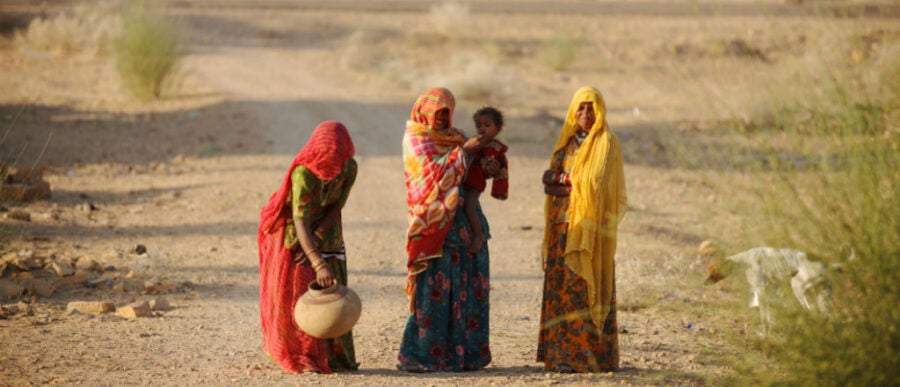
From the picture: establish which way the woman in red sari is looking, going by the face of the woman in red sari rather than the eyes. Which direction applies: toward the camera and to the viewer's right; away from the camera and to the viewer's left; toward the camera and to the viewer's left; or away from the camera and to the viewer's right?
toward the camera and to the viewer's right

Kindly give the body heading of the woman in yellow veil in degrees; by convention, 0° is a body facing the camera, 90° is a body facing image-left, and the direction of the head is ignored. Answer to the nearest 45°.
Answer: approximately 45°

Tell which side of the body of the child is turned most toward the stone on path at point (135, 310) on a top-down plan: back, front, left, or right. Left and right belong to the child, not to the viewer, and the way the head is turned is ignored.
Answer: right

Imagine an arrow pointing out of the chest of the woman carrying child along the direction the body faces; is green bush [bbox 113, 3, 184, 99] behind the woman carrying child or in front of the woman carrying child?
behind

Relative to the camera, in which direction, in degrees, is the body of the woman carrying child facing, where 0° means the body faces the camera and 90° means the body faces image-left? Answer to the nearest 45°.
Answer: approximately 315°

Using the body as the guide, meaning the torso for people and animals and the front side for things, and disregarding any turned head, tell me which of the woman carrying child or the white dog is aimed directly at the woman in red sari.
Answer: the white dog

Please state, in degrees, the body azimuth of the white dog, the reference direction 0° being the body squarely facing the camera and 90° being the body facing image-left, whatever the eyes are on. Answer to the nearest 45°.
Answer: approximately 90°

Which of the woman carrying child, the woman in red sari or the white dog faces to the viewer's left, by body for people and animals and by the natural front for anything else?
the white dog

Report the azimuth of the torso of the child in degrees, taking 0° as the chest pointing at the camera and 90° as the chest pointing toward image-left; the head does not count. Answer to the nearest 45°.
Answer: approximately 45°

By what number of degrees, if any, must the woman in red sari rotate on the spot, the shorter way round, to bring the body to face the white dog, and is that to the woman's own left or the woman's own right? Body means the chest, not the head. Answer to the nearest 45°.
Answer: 0° — they already face it
